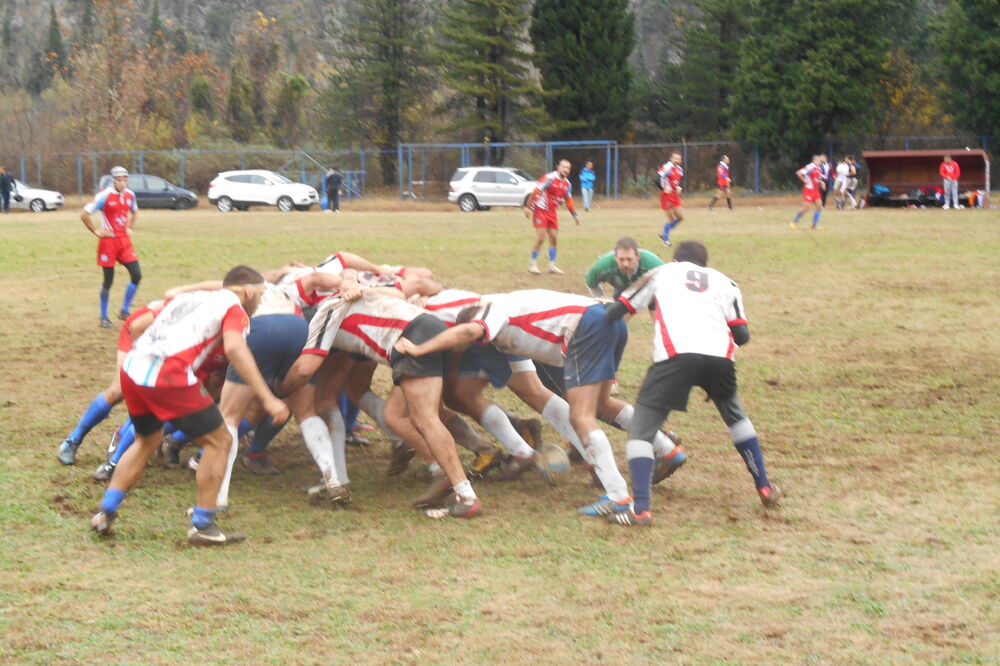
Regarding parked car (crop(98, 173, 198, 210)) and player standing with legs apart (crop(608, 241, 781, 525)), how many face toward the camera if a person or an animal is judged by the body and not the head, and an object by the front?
0

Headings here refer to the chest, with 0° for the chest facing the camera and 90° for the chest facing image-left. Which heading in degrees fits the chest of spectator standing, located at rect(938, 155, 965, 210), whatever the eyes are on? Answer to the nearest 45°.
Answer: approximately 0°

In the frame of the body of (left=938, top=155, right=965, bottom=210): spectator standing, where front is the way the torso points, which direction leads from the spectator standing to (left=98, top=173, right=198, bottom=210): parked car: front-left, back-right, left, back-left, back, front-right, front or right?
right

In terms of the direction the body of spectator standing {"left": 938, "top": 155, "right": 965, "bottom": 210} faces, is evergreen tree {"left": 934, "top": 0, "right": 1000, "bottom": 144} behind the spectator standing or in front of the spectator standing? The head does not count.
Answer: behind

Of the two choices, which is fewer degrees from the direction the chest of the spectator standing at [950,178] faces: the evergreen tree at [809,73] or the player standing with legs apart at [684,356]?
the player standing with legs apart

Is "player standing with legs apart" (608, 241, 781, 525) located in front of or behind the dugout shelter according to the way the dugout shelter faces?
in front

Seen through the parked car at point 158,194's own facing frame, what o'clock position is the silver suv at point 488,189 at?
The silver suv is roughly at 1 o'clock from the parked car.

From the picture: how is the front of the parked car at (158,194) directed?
to the viewer's right

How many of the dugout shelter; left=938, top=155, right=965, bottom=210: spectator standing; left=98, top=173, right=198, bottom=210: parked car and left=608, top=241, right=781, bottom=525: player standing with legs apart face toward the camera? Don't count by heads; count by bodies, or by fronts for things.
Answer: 2

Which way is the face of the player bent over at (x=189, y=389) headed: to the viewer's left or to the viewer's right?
to the viewer's right

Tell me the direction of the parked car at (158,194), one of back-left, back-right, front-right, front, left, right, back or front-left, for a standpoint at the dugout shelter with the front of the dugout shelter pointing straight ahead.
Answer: right

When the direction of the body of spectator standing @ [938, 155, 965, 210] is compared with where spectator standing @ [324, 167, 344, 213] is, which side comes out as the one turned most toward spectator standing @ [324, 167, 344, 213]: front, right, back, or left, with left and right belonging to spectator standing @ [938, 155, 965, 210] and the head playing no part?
right

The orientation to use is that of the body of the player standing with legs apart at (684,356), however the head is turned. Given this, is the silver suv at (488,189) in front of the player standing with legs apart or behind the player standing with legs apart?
in front
